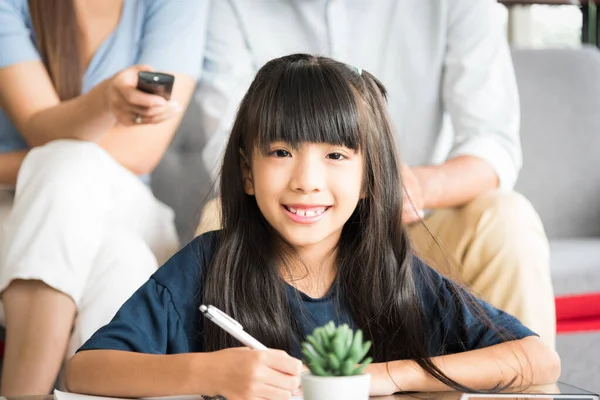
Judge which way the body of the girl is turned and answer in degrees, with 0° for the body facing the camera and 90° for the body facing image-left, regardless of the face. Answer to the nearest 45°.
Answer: approximately 0°

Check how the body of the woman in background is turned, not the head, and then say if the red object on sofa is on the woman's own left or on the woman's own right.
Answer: on the woman's own left

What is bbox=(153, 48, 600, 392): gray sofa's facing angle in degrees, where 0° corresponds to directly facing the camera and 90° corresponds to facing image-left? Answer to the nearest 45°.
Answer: approximately 0°

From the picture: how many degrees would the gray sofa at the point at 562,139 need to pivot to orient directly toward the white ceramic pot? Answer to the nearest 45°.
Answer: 0° — it already faces it
